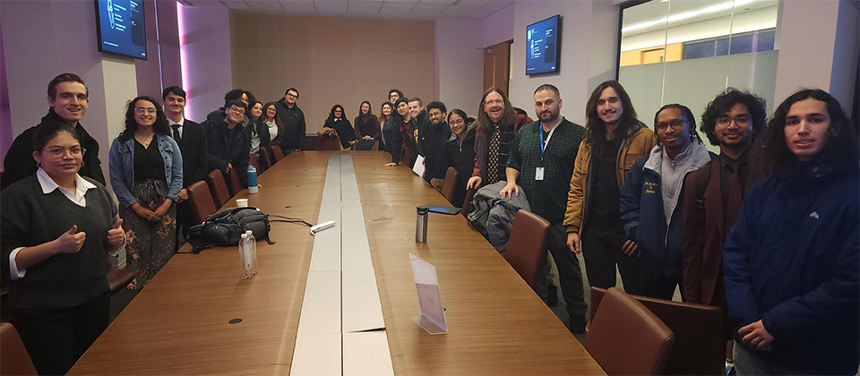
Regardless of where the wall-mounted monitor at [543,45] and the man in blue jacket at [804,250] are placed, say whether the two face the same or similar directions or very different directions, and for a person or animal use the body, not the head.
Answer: same or similar directions

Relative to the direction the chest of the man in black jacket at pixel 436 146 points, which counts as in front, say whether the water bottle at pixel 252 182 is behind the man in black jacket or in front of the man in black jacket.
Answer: in front

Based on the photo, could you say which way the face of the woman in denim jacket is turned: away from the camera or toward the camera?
toward the camera

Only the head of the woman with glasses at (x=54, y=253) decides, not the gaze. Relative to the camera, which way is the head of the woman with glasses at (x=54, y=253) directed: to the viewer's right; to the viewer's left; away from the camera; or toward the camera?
toward the camera

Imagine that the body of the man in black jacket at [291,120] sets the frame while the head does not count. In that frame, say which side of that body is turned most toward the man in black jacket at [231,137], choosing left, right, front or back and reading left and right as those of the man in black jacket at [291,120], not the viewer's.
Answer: front

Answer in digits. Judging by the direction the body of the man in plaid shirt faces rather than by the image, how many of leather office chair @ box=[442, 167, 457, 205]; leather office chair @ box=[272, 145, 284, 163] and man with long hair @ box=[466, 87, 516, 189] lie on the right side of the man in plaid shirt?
3

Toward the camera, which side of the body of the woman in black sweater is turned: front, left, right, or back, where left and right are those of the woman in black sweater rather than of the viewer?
front

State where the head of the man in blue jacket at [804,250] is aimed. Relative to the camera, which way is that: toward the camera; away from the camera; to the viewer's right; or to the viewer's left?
toward the camera

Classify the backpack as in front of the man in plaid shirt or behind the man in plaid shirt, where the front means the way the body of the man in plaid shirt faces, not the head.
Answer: in front

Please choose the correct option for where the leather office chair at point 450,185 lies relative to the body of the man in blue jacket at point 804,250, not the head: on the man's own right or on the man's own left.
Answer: on the man's own right

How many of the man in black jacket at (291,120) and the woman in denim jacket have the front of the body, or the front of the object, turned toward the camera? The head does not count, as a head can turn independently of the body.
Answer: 2

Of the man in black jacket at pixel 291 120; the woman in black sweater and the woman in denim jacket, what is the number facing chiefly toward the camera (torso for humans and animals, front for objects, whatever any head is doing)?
3

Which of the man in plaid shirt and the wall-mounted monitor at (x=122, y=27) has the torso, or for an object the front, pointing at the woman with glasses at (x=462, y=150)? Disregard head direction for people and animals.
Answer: the wall-mounted monitor

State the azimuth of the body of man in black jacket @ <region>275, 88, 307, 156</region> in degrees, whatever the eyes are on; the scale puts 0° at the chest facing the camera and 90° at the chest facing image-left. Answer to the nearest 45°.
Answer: approximately 0°

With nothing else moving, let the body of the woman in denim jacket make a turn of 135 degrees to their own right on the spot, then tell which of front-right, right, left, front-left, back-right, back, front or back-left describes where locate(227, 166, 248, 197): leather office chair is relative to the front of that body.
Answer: right

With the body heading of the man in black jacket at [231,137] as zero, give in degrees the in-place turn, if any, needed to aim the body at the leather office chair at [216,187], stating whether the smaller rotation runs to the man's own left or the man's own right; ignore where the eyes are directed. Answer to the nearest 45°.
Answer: approximately 45° to the man's own right
